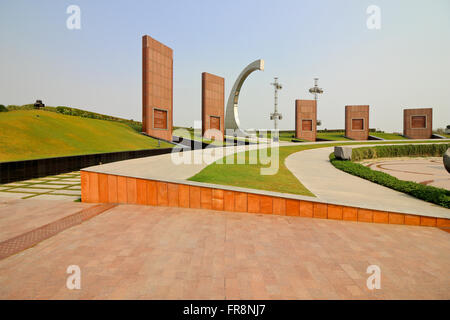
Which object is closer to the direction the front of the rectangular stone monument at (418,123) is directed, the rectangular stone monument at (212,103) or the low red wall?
the low red wall

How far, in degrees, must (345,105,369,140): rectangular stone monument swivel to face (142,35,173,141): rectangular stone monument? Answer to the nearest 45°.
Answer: approximately 45° to its right

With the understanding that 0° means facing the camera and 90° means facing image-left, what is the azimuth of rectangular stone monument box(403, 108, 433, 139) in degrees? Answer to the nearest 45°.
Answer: approximately 0°

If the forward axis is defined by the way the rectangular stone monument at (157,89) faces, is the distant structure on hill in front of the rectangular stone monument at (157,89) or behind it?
behind

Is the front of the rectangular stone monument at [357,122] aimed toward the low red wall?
yes

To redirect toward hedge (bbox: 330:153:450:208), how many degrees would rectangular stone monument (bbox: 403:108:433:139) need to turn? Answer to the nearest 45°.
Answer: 0° — it already faces it

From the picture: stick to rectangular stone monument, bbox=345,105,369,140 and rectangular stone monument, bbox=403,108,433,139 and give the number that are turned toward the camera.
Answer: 2

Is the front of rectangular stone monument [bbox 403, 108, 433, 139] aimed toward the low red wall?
yes
